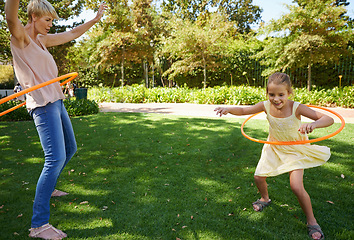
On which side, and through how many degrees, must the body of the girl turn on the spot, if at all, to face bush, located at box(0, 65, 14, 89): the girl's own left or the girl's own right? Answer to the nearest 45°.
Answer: approximately 135° to the girl's own right

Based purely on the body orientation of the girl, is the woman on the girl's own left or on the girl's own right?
on the girl's own right

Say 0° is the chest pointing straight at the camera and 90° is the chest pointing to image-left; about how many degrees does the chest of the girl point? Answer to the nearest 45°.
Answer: approximately 0°

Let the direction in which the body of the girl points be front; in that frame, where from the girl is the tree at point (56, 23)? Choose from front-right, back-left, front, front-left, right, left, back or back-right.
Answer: back-right

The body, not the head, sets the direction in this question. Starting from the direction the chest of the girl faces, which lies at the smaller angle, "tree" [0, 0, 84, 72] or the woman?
the woman

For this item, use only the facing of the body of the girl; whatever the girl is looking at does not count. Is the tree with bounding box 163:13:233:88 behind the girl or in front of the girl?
behind

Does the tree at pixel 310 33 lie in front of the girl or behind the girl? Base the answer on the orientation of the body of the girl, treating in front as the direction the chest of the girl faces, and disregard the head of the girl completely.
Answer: behind

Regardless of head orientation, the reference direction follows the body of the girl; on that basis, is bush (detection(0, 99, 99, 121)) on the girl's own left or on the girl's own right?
on the girl's own right

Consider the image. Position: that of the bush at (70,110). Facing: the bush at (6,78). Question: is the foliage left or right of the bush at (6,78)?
right
